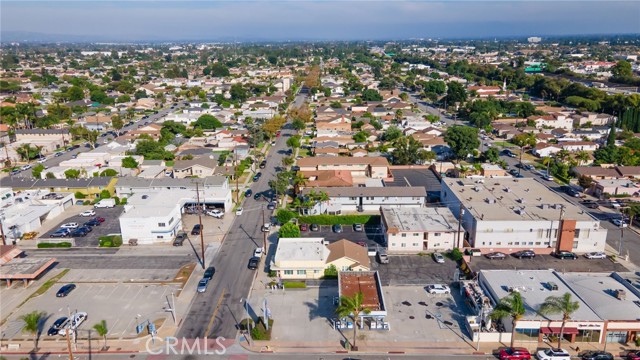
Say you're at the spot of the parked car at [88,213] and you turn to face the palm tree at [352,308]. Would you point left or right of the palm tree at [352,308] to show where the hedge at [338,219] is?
left

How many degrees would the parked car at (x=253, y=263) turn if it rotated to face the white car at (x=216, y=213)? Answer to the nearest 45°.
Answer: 0° — it already faces it

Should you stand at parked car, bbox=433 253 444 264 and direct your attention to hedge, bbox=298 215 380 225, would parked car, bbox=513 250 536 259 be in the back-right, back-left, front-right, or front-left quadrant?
back-right

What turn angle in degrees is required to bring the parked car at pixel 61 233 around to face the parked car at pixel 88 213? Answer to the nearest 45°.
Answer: approximately 135° to its right

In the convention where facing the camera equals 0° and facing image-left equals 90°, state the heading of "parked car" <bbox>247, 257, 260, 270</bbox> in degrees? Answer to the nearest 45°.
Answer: approximately 180°

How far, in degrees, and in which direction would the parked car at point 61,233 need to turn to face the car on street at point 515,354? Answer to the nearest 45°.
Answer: approximately 135° to its left

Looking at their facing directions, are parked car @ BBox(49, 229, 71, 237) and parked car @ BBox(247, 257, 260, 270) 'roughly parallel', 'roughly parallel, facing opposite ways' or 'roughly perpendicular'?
roughly perpendicular
